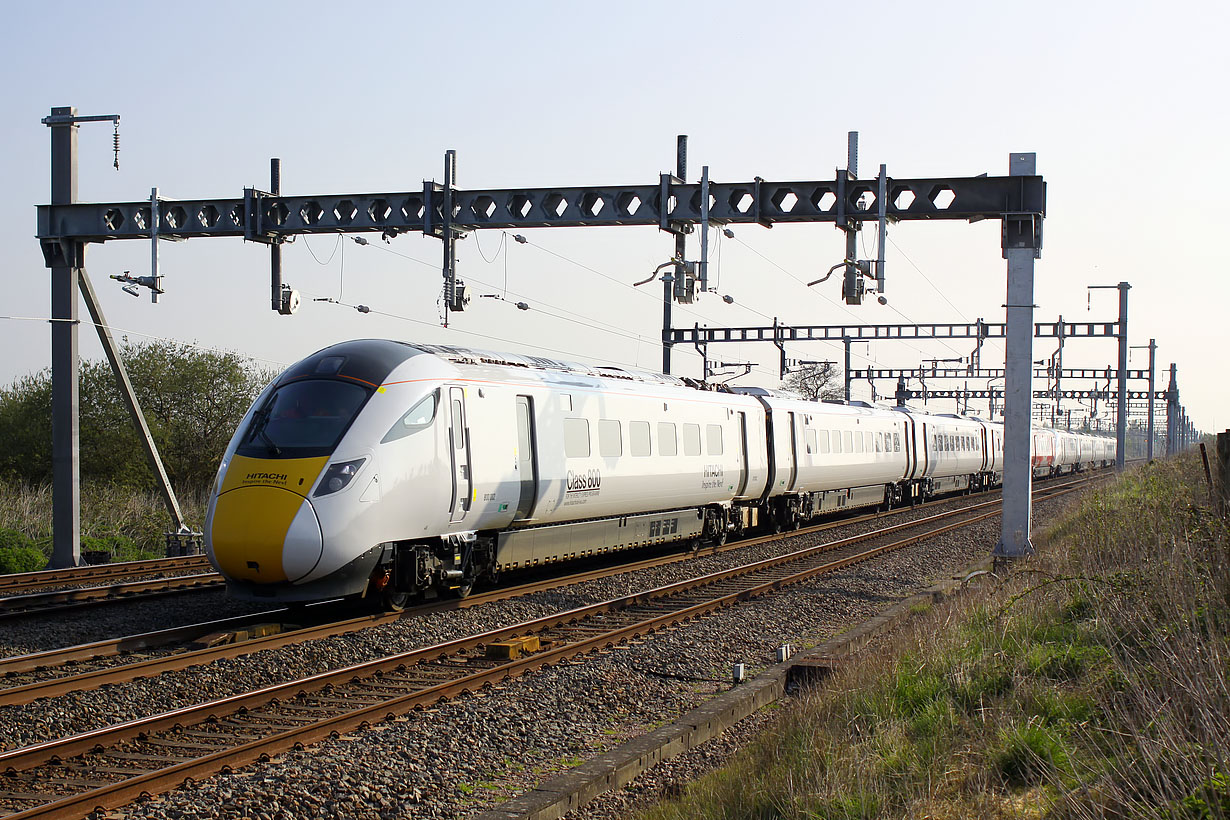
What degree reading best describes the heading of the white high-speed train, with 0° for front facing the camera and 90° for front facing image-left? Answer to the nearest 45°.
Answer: approximately 45°

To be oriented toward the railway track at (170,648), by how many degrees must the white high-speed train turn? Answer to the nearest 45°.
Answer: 0° — it already faces it

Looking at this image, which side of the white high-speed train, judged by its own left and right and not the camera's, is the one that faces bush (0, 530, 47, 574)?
front

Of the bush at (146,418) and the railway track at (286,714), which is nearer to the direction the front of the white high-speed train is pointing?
the railway track

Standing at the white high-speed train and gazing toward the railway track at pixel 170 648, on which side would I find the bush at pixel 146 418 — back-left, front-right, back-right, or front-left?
back-right

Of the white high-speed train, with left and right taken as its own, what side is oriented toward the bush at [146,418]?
right

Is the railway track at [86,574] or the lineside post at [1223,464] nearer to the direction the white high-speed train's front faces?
the railway track

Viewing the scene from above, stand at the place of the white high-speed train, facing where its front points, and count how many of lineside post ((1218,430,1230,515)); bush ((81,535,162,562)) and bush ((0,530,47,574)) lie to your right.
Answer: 2

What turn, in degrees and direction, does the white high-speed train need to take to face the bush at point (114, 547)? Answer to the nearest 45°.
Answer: approximately 90° to its right
